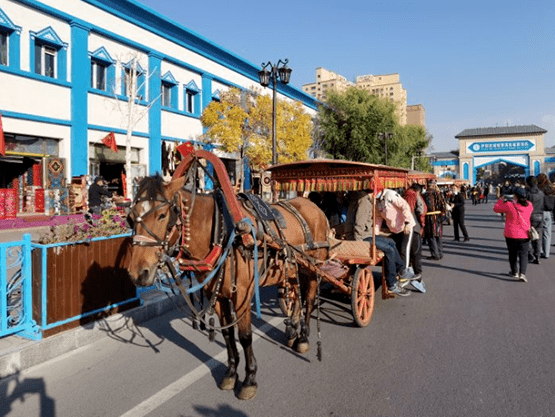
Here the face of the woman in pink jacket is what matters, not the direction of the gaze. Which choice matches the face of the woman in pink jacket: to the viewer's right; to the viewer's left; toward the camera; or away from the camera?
away from the camera

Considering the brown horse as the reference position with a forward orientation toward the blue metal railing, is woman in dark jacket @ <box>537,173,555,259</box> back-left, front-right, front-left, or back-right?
back-right

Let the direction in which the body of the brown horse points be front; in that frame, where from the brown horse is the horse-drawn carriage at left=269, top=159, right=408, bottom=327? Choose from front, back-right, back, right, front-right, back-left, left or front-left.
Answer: back

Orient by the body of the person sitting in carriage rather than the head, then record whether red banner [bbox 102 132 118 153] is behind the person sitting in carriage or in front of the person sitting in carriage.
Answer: behind

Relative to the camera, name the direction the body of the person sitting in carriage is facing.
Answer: to the viewer's right

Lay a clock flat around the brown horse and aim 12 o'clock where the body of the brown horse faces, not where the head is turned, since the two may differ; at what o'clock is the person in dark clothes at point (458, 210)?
The person in dark clothes is roughly at 6 o'clock from the brown horse.

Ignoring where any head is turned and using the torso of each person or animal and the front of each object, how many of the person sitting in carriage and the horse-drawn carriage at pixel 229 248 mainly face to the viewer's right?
1

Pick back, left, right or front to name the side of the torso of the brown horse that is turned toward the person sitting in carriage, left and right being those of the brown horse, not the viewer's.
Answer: back

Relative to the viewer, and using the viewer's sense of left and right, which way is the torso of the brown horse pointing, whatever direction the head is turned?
facing the viewer and to the left of the viewer

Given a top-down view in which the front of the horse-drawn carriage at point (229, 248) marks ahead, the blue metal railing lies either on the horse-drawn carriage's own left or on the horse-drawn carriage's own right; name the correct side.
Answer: on the horse-drawn carriage's own right

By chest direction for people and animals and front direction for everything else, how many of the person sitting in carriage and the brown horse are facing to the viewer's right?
1
